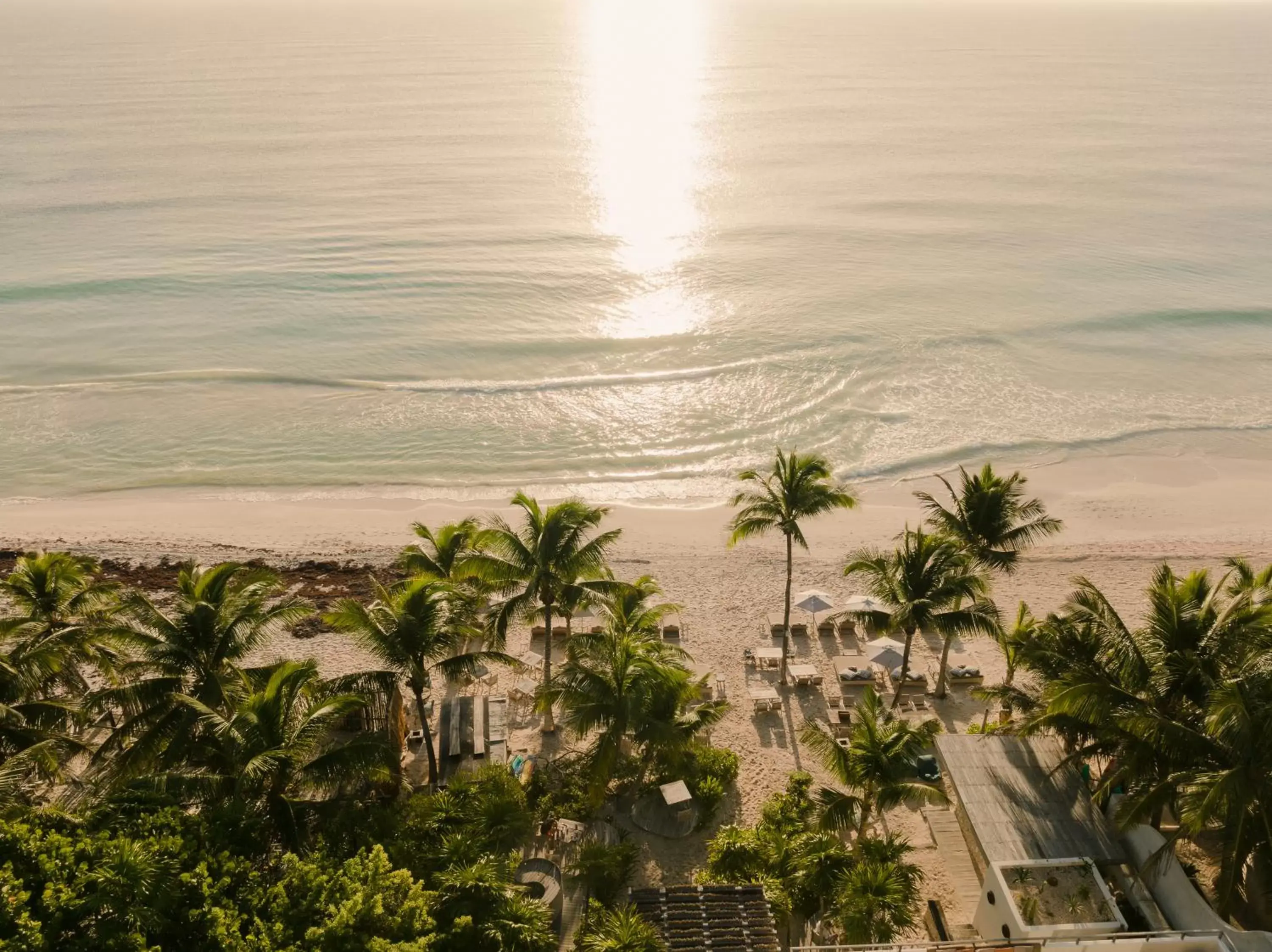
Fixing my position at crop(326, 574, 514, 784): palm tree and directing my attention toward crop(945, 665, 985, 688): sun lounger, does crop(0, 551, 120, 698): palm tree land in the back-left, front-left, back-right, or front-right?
back-left

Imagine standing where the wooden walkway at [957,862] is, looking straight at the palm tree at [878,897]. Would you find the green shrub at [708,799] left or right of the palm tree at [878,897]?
right
